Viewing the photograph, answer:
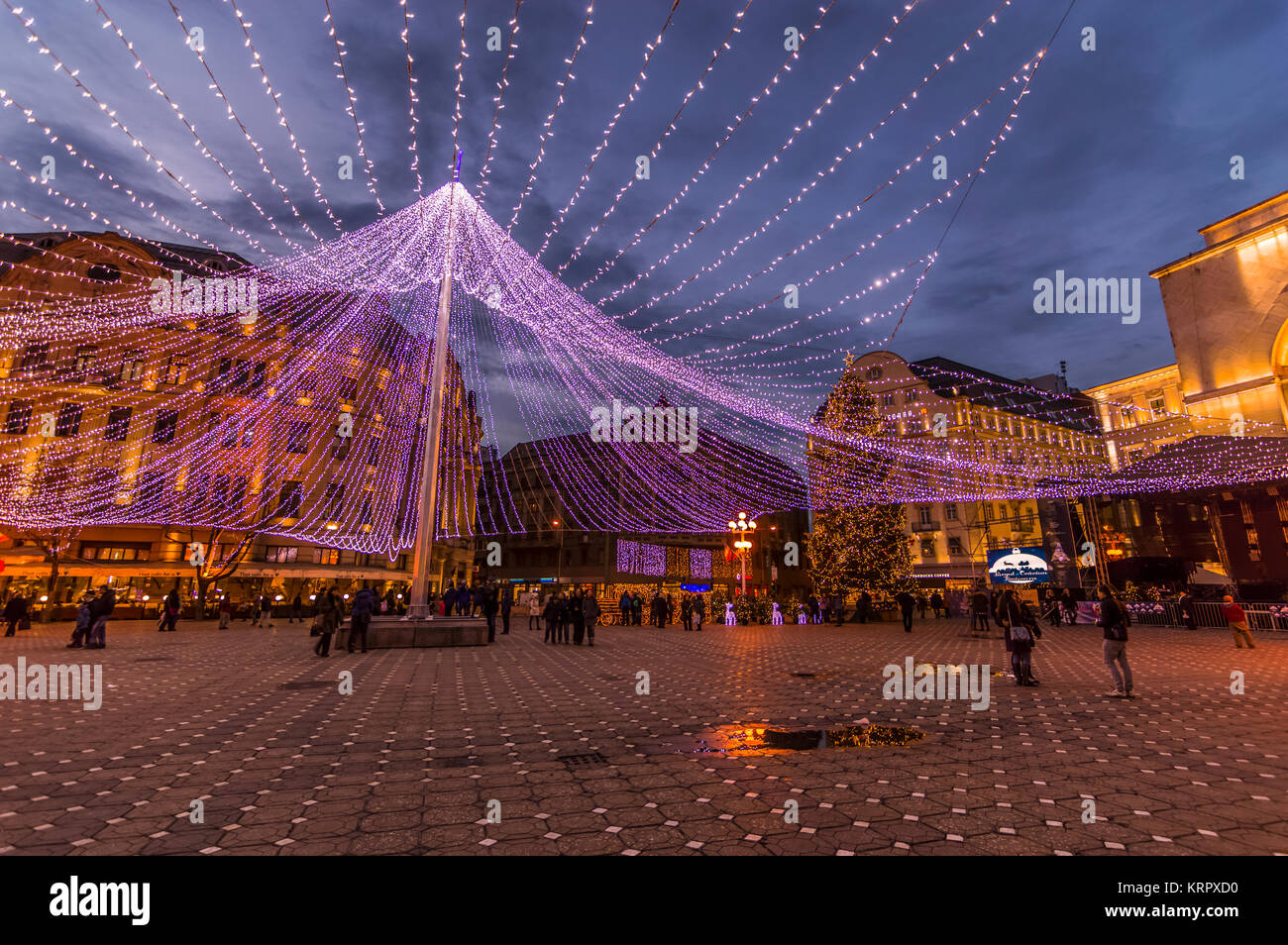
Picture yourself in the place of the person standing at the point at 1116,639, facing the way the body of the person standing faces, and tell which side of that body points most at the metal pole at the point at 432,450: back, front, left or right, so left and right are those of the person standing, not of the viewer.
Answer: front

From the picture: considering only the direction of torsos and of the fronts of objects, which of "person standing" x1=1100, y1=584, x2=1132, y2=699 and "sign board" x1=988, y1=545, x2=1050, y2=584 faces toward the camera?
the sign board

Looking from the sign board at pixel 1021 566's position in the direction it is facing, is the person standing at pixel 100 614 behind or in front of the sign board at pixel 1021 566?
in front

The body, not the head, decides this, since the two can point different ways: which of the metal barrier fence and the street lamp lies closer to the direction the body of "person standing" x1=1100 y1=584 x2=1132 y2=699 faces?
the street lamp

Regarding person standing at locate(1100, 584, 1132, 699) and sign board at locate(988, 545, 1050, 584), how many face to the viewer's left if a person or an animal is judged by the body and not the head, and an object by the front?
1

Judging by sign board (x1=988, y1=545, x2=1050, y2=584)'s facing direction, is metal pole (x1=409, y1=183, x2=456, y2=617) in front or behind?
in front

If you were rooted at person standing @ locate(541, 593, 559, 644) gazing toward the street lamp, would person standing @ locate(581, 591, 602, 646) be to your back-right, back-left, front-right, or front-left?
front-right

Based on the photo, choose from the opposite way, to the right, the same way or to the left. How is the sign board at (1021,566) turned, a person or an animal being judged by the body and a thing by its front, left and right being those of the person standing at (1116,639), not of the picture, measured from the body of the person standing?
to the left

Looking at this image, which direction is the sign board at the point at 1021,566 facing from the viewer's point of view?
toward the camera

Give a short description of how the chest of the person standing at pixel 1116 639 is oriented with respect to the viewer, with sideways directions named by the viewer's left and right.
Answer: facing to the left of the viewer

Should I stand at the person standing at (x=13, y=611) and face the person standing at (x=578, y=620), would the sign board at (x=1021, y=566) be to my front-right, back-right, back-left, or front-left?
front-left
